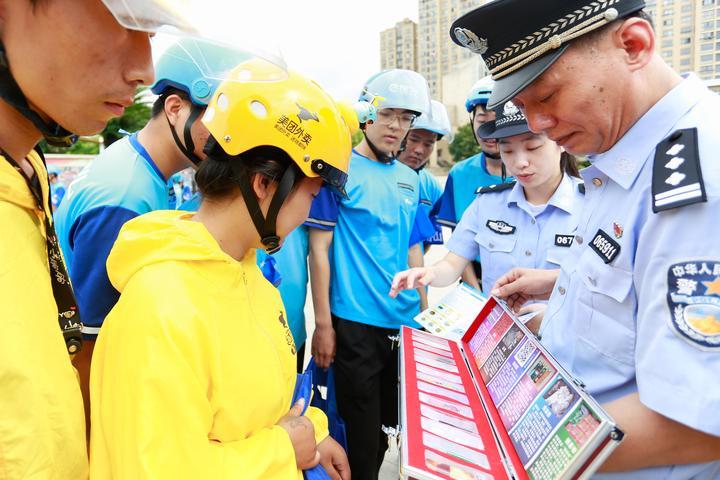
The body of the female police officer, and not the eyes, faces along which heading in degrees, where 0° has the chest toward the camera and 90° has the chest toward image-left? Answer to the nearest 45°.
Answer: approximately 0°

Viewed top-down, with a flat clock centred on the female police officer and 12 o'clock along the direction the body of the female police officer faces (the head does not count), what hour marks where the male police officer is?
The male police officer is roughly at 12 o'clock from the female police officer.

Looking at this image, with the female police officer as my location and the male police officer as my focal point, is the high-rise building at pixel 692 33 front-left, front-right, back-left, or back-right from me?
back-left
